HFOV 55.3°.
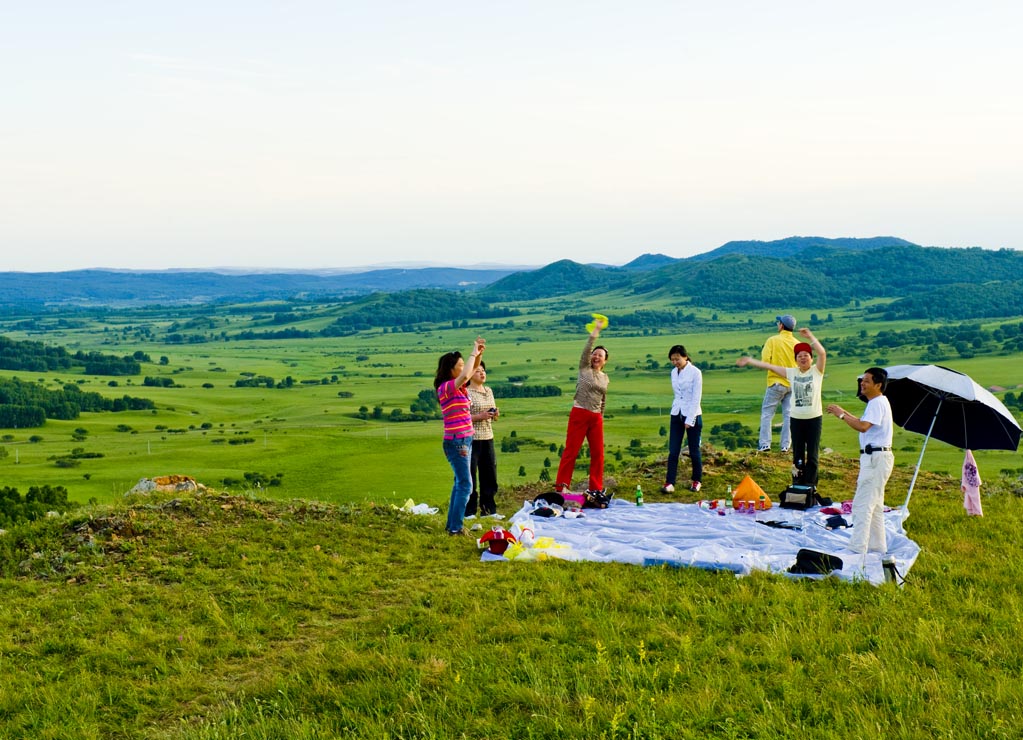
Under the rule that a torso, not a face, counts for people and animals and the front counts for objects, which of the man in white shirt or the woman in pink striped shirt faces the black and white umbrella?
the woman in pink striped shirt

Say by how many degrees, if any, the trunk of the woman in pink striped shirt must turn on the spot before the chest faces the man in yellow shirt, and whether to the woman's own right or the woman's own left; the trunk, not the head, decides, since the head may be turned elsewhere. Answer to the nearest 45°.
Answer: approximately 45° to the woman's own left

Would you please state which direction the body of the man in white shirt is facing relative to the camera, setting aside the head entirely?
to the viewer's left

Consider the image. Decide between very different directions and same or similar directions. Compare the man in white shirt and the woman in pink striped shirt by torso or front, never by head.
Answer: very different directions

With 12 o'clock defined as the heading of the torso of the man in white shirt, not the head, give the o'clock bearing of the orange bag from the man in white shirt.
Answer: The orange bag is roughly at 2 o'clock from the man in white shirt.

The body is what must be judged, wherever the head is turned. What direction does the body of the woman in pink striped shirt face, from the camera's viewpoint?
to the viewer's right

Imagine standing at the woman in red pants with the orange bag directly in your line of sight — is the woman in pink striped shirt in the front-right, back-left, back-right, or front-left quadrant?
back-right

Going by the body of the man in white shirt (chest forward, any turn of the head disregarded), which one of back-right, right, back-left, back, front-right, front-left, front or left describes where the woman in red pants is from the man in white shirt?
front-right

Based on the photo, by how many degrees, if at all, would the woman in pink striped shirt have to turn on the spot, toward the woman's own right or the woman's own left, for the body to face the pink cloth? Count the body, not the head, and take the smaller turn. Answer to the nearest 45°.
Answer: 0° — they already face it

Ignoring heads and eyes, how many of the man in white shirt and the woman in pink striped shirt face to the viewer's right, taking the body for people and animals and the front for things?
1

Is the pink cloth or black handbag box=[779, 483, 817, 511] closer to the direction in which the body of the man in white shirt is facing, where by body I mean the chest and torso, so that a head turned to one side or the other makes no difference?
the black handbag

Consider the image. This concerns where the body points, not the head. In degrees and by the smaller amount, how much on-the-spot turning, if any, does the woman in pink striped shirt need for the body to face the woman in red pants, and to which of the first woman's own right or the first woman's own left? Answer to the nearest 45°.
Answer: approximately 45° to the first woman's own left

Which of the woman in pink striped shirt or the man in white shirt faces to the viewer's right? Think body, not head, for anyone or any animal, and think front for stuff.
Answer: the woman in pink striped shirt
